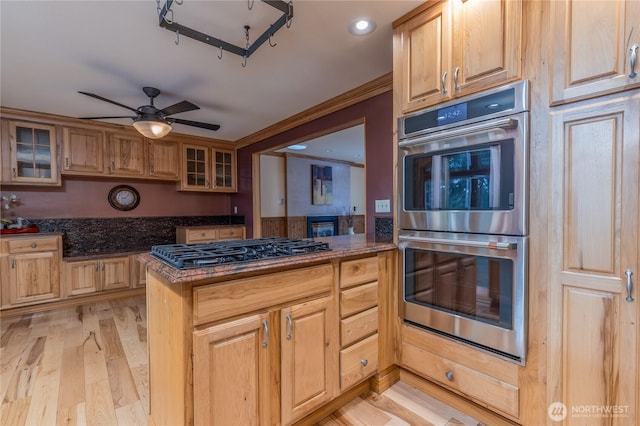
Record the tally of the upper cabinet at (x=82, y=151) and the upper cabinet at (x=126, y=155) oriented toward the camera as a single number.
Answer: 2

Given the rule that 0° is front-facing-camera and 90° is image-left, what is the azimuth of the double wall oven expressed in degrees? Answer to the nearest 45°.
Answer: approximately 45°

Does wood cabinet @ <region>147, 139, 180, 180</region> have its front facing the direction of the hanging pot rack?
yes

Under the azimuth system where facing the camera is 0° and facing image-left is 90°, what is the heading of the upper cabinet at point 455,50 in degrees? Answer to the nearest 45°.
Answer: approximately 45°

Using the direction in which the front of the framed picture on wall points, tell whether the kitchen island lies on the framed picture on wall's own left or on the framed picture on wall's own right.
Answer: on the framed picture on wall's own right

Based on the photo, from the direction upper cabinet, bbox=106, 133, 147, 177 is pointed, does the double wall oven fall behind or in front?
in front

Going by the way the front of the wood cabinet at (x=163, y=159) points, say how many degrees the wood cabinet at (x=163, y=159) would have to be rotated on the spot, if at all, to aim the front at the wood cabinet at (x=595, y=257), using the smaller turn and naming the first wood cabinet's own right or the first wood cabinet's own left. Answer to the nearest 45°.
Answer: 0° — it already faces it

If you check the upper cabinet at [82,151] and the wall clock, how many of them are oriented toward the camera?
2

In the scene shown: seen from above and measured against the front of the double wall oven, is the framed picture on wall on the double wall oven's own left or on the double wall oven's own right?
on the double wall oven's own right

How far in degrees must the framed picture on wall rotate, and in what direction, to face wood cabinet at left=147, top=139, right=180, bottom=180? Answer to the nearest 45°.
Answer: approximately 90° to its right

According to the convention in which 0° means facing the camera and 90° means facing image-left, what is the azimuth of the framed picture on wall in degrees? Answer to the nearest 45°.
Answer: approximately 315°
